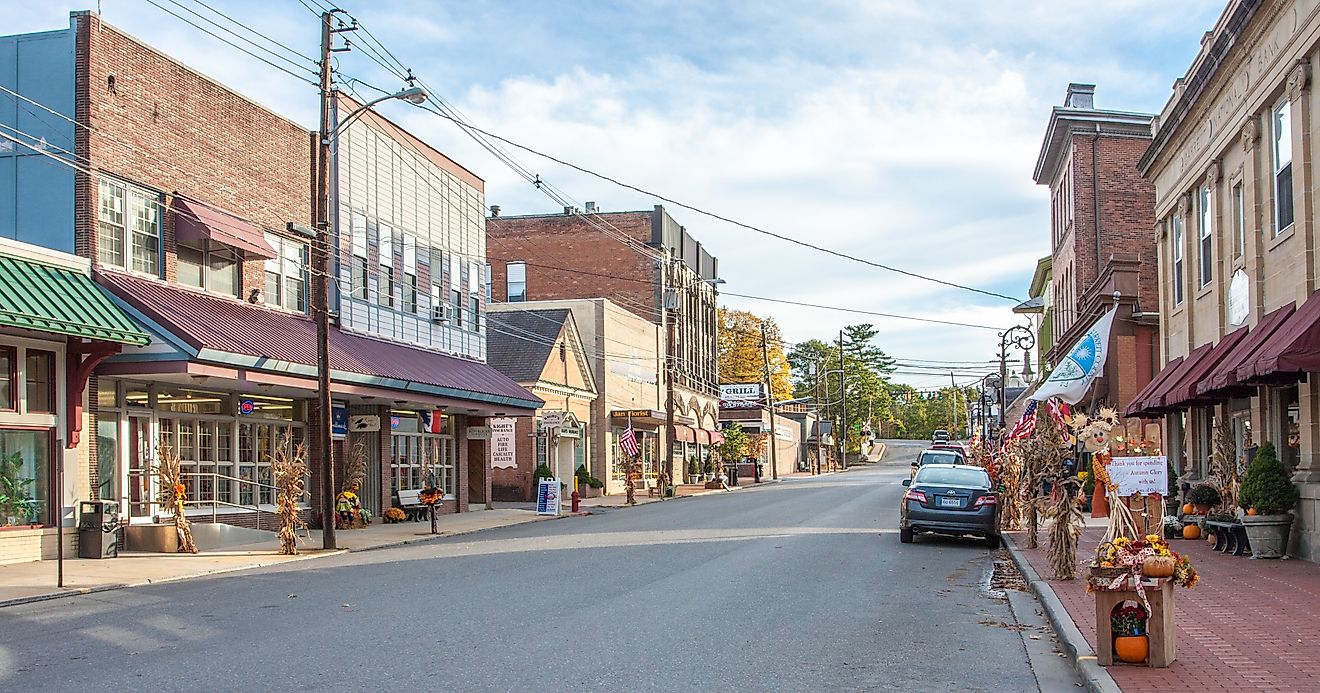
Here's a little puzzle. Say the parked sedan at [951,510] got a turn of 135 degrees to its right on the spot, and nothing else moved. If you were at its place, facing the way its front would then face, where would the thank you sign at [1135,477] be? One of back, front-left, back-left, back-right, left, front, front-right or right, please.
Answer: front-right

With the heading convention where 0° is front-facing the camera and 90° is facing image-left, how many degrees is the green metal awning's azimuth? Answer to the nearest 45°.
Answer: approximately 315°

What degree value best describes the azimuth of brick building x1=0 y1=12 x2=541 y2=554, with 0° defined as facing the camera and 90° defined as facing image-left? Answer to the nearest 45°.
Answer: approximately 315°

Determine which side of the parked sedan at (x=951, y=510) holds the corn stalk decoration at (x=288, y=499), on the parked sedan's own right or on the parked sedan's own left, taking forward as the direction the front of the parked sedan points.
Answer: on the parked sedan's own left

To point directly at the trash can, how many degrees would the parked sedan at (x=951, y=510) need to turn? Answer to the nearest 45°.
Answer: approximately 90° to its left

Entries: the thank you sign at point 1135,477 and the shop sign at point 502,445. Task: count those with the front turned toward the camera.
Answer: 2

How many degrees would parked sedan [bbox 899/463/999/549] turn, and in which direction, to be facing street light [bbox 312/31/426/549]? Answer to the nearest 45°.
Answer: approximately 90° to its left

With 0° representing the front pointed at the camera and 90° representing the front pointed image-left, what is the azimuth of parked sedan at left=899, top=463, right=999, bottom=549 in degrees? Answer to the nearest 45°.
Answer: approximately 180°

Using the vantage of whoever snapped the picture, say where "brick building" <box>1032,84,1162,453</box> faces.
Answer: facing to the left of the viewer
